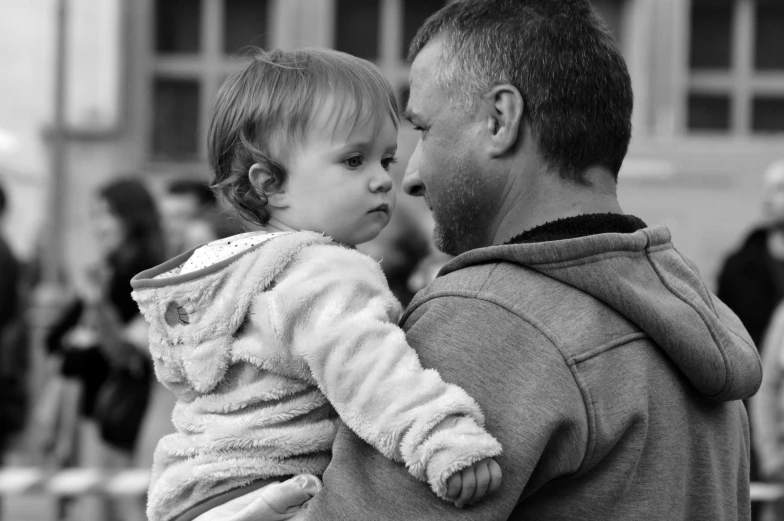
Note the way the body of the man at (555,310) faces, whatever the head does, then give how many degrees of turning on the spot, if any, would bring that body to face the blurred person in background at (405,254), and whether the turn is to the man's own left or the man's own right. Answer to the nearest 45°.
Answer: approximately 45° to the man's own right

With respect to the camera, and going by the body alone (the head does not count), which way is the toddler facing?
to the viewer's right

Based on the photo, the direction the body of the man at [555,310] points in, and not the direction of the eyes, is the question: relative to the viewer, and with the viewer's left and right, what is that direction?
facing away from the viewer and to the left of the viewer

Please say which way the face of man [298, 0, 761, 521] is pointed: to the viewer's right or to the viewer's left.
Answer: to the viewer's left
